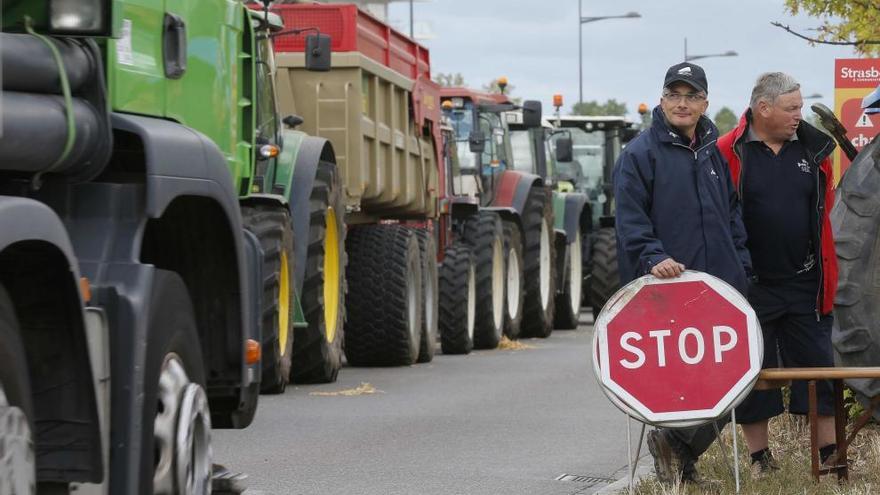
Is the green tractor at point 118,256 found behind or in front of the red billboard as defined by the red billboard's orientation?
in front

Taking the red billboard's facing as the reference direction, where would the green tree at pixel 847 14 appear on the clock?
The green tree is roughly at 6 o'clock from the red billboard.

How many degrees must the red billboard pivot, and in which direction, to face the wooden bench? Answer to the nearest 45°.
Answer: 0° — it already faces it

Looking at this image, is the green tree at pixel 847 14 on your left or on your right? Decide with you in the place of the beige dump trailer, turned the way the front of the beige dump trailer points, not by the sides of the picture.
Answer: on your left

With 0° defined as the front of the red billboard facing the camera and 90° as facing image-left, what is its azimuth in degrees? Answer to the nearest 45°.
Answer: approximately 0°

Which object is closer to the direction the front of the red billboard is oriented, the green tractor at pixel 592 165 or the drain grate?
the drain grate

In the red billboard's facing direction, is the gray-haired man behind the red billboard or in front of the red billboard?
in front

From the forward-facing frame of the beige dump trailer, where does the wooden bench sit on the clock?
The wooden bench is roughly at 10 o'clock from the beige dump trailer.

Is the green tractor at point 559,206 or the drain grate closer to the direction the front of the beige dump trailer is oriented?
the drain grate

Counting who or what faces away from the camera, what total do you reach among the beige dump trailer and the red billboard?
0

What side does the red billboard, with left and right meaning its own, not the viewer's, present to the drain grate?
front

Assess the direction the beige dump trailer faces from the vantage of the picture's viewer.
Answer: facing the viewer and to the left of the viewer
